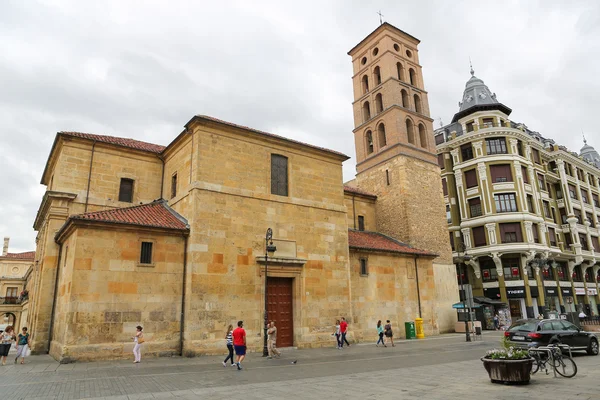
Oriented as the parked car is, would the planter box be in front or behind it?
behind

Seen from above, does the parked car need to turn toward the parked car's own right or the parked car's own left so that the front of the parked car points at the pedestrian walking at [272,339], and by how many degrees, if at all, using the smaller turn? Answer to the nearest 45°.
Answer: approximately 180°

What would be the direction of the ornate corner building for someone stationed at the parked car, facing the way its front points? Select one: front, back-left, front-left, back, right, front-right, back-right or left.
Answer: front-left

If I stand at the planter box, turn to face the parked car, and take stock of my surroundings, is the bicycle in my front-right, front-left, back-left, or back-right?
front-right

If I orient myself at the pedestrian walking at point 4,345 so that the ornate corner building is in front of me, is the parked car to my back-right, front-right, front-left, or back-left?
front-right

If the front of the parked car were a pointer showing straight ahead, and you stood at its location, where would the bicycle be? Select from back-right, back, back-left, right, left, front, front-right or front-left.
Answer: back-right

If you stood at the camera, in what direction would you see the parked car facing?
facing away from the viewer and to the right of the viewer
